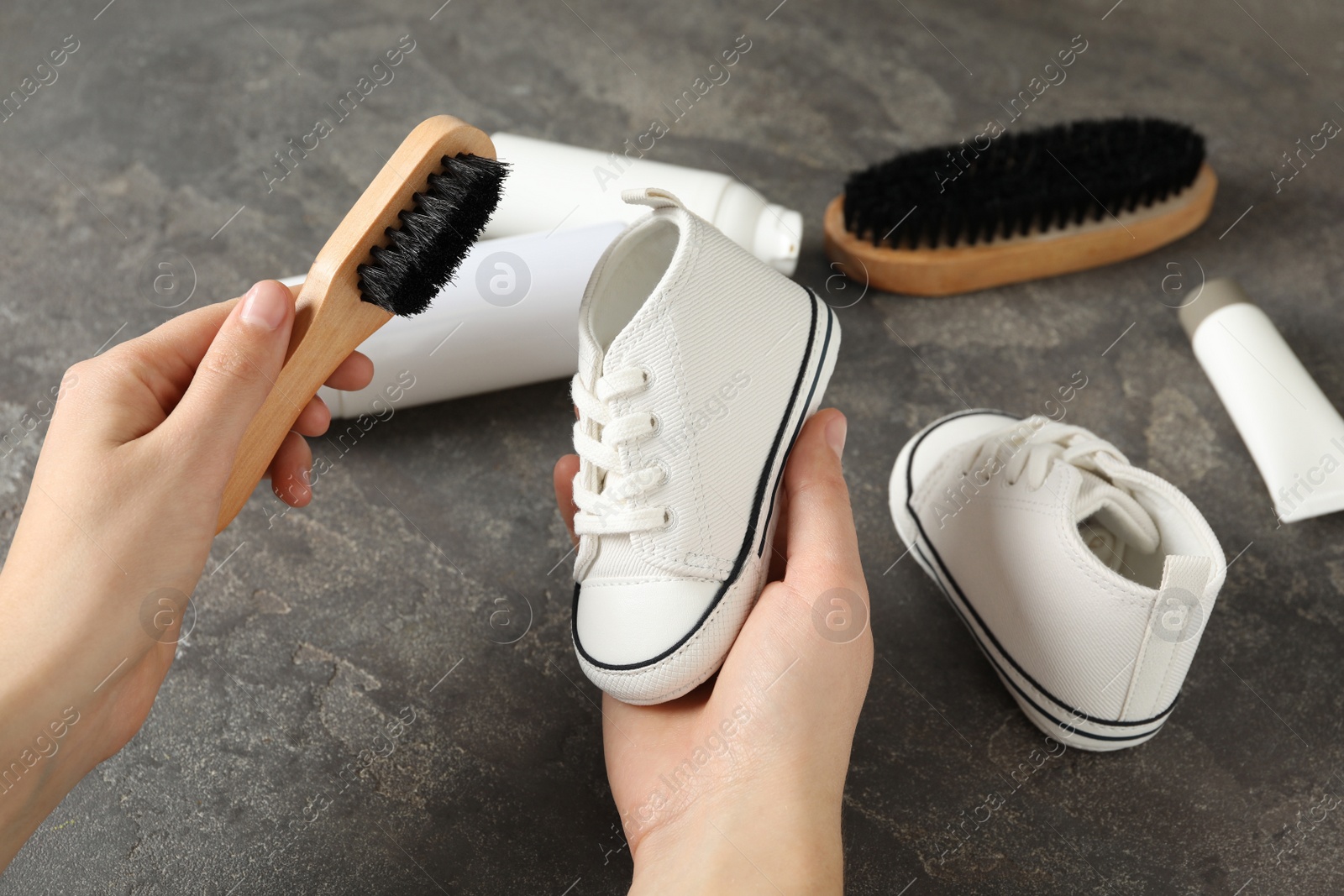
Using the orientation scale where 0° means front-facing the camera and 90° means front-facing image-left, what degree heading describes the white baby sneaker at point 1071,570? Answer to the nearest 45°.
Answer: approximately 135°
